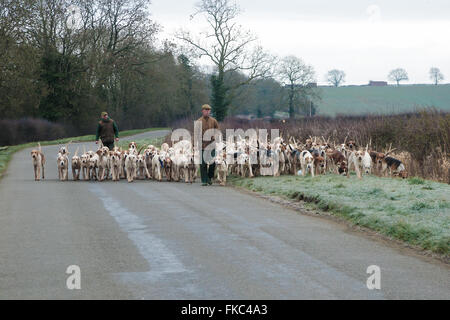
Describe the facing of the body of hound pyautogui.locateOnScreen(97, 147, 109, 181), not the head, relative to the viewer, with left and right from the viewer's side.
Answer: facing the viewer

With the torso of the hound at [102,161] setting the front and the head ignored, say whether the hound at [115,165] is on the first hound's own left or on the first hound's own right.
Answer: on the first hound's own left

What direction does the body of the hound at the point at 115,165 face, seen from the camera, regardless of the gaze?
toward the camera

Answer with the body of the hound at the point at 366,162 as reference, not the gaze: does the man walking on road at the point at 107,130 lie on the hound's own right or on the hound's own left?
on the hound's own right

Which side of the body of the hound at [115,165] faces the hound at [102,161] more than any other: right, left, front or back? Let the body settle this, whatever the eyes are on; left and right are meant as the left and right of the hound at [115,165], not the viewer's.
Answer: right

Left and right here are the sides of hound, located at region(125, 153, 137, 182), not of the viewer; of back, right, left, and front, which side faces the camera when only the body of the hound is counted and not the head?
front

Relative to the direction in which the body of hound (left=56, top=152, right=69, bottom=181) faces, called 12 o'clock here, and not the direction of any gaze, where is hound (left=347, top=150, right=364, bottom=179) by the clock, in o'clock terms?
hound (left=347, top=150, right=364, bottom=179) is roughly at 10 o'clock from hound (left=56, top=152, right=69, bottom=181).

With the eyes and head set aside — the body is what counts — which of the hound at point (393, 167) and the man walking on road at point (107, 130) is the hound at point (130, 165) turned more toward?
the hound

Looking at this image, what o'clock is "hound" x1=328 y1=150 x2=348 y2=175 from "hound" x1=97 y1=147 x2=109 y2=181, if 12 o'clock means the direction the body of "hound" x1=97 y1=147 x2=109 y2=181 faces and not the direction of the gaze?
"hound" x1=328 y1=150 x2=348 y2=175 is roughly at 10 o'clock from "hound" x1=97 y1=147 x2=109 y2=181.

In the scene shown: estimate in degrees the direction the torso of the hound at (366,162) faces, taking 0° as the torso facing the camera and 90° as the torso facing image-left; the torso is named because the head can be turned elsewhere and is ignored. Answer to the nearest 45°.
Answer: approximately 0°

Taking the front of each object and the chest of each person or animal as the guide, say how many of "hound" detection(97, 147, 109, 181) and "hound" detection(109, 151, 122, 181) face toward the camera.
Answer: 2
